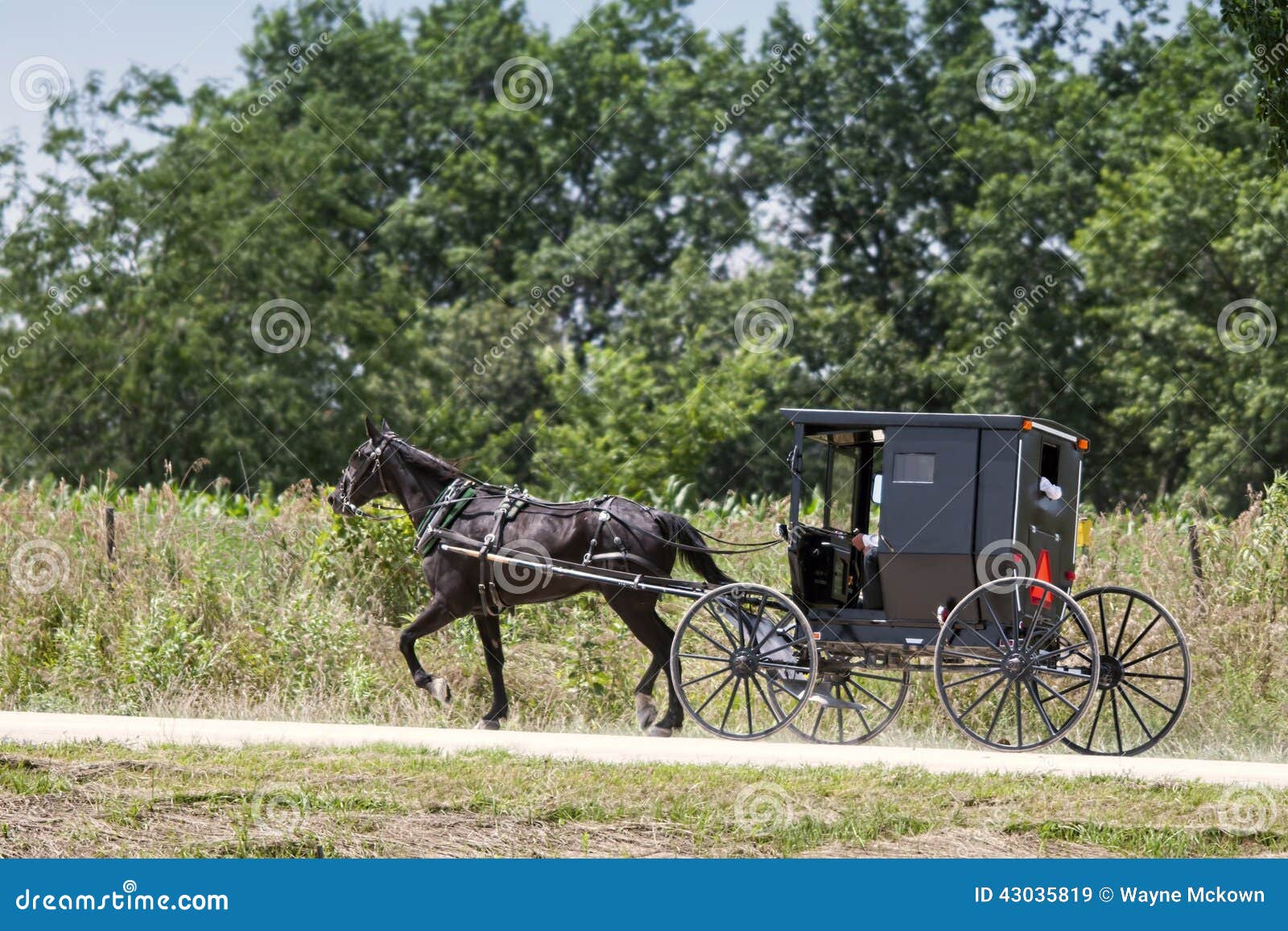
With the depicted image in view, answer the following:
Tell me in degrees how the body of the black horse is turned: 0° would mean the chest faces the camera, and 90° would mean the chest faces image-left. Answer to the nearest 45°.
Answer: approximately 90°
